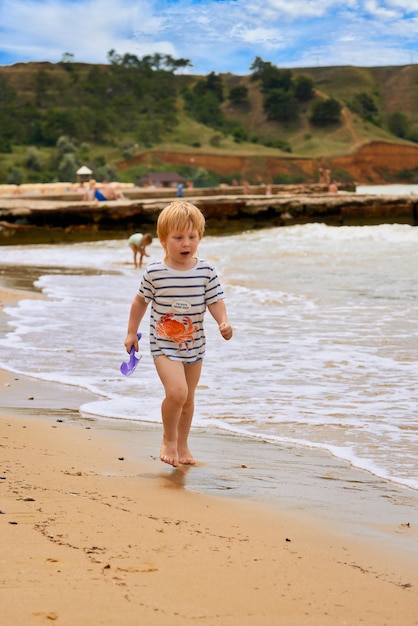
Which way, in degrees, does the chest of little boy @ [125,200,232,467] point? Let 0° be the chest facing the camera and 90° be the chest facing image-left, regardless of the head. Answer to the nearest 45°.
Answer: approximately 0°
